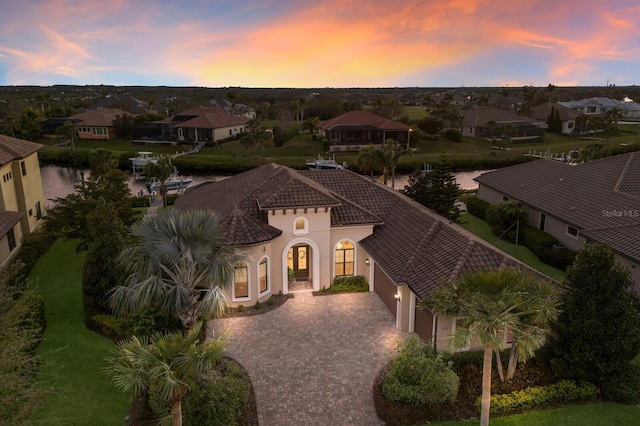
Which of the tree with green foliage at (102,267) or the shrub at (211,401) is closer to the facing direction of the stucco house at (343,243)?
the shrub

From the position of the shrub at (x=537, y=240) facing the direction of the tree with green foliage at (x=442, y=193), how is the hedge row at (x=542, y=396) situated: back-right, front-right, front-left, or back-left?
back-left

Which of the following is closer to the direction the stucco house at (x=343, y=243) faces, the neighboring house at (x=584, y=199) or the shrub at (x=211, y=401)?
the shrub

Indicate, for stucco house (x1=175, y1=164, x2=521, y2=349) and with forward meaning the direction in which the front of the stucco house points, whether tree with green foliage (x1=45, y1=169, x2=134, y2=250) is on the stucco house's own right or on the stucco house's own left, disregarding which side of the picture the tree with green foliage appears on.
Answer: on the stucco house's own right

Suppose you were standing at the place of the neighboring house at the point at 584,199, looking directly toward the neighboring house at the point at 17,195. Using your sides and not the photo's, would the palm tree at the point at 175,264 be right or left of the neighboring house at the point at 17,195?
left

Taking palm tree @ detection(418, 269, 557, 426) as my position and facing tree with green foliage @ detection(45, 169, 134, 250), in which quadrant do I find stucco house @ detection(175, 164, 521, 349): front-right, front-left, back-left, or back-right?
front-right

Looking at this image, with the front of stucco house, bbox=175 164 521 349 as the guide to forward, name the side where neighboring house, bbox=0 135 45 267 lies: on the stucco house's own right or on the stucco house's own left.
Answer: on the stucco house's own right

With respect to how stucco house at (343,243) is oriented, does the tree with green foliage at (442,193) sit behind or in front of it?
behind

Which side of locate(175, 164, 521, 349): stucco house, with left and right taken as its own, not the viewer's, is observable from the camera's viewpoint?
front

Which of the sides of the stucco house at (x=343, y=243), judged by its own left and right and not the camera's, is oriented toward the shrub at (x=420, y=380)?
front

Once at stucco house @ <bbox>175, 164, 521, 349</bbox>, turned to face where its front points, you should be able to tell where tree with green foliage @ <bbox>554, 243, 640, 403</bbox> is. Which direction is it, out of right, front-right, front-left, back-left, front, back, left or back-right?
front-left

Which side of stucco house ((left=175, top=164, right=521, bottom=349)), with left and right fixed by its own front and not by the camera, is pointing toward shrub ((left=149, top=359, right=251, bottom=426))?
front

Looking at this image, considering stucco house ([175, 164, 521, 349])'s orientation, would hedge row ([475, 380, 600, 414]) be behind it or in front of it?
in front

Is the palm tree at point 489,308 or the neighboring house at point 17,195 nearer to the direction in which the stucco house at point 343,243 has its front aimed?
the palm tree

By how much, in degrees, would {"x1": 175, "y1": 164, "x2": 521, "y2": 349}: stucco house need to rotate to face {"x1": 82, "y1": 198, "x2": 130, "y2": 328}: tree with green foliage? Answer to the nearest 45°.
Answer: approximately 90° to its right

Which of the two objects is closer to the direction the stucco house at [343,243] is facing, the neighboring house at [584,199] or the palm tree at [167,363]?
the palm tree

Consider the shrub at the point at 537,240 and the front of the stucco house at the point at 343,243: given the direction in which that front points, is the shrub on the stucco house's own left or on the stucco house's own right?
on the stucco house's own left
